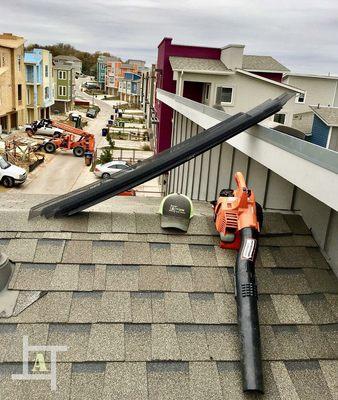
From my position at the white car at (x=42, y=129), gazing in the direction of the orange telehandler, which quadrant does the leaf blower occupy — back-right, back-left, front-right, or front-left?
front-right

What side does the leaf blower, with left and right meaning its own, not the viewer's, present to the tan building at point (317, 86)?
back

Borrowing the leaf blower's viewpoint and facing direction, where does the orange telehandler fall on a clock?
The orange telehandler is roughly at 5 o'clock from the leaf blower.

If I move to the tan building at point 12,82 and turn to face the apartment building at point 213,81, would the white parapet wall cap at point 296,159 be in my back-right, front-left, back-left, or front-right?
front-right

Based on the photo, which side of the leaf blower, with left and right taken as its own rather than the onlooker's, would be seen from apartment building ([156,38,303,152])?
back

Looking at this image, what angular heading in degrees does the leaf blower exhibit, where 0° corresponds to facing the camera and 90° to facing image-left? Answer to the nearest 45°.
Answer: approximately 0°

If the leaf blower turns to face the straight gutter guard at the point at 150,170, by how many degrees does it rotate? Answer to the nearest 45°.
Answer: approximately 135° to its right
